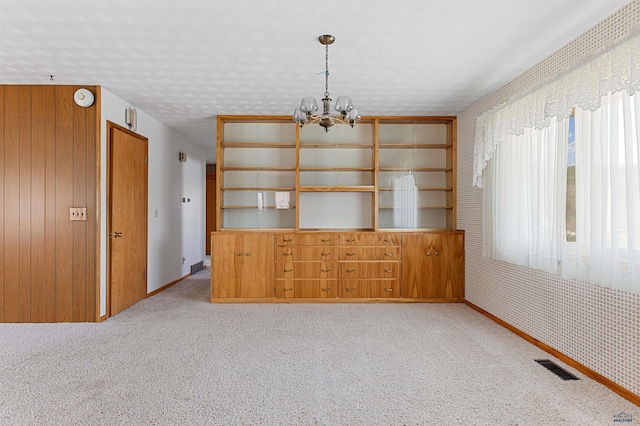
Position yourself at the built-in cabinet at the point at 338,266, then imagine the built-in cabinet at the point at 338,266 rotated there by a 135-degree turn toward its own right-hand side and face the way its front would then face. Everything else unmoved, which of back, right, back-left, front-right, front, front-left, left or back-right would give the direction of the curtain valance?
back

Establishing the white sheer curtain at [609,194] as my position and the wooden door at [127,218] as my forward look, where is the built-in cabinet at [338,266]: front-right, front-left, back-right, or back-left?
front-right

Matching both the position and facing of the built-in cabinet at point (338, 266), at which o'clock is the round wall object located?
The round wall object is roughly at 2 o'clock from the built-in cabinet.

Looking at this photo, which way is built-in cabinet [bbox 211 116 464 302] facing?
toward the camera

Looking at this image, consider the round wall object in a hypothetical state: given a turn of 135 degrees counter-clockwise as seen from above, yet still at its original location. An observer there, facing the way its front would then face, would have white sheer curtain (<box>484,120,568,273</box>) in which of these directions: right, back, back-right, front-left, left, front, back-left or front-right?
right

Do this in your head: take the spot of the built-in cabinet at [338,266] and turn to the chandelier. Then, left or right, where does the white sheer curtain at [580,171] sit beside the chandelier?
left

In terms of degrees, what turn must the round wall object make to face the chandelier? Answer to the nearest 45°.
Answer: approximately 45° to its left

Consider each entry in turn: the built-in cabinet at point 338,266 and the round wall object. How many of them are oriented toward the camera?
2

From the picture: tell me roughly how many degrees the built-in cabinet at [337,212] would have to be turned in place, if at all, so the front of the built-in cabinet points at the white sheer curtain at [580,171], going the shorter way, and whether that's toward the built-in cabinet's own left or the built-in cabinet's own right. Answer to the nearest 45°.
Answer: approximately 45° to the built-in cabinet's own left

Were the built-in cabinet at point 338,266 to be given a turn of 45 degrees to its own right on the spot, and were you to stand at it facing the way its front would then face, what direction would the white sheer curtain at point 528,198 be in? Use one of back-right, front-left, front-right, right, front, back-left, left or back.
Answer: left

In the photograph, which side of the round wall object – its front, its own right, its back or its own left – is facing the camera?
front

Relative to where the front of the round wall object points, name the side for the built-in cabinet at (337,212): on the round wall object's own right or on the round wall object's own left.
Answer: on the round wall object's own left
